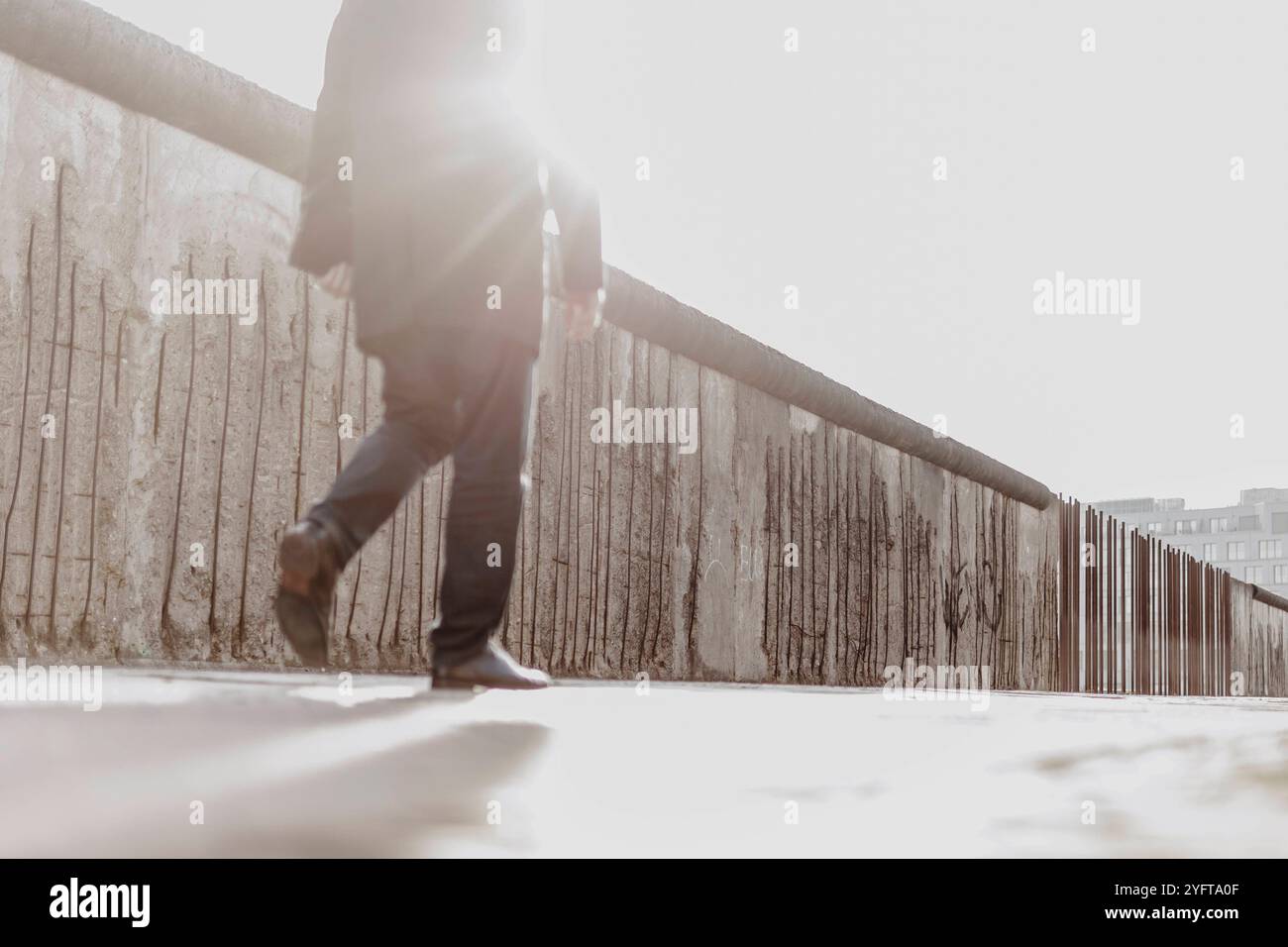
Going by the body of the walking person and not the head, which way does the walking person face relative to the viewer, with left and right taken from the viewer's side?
facing away from the viewer and to the right of the viewer

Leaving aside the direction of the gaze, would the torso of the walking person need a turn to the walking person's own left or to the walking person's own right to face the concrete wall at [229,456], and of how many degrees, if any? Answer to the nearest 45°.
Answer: approximately 45° to the walking person's own left
